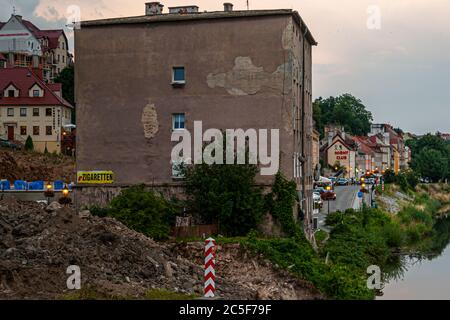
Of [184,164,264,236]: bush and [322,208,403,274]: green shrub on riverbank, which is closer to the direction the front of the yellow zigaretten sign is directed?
the bush

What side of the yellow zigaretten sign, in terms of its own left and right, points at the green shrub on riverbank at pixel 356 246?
left

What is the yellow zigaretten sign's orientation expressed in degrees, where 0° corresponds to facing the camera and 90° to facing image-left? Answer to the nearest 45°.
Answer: approximately 0°

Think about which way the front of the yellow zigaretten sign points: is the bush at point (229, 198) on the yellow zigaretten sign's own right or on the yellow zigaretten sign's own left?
on the yellow zigaretten sign's own left

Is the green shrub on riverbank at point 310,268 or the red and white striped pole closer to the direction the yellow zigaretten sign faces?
the red and white striped pole

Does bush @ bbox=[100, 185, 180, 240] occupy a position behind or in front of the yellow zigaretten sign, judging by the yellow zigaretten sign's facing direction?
in front

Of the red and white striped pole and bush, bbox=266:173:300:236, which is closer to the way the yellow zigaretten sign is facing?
the red and white striped pole

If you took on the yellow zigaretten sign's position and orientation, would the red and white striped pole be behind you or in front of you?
in front

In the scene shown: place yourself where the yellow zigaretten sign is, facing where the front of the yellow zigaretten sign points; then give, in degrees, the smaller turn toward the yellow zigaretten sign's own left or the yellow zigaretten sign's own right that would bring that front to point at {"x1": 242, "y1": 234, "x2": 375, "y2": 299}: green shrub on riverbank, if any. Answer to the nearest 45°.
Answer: approximately 45° to the yellow zigaretten sign's own left
